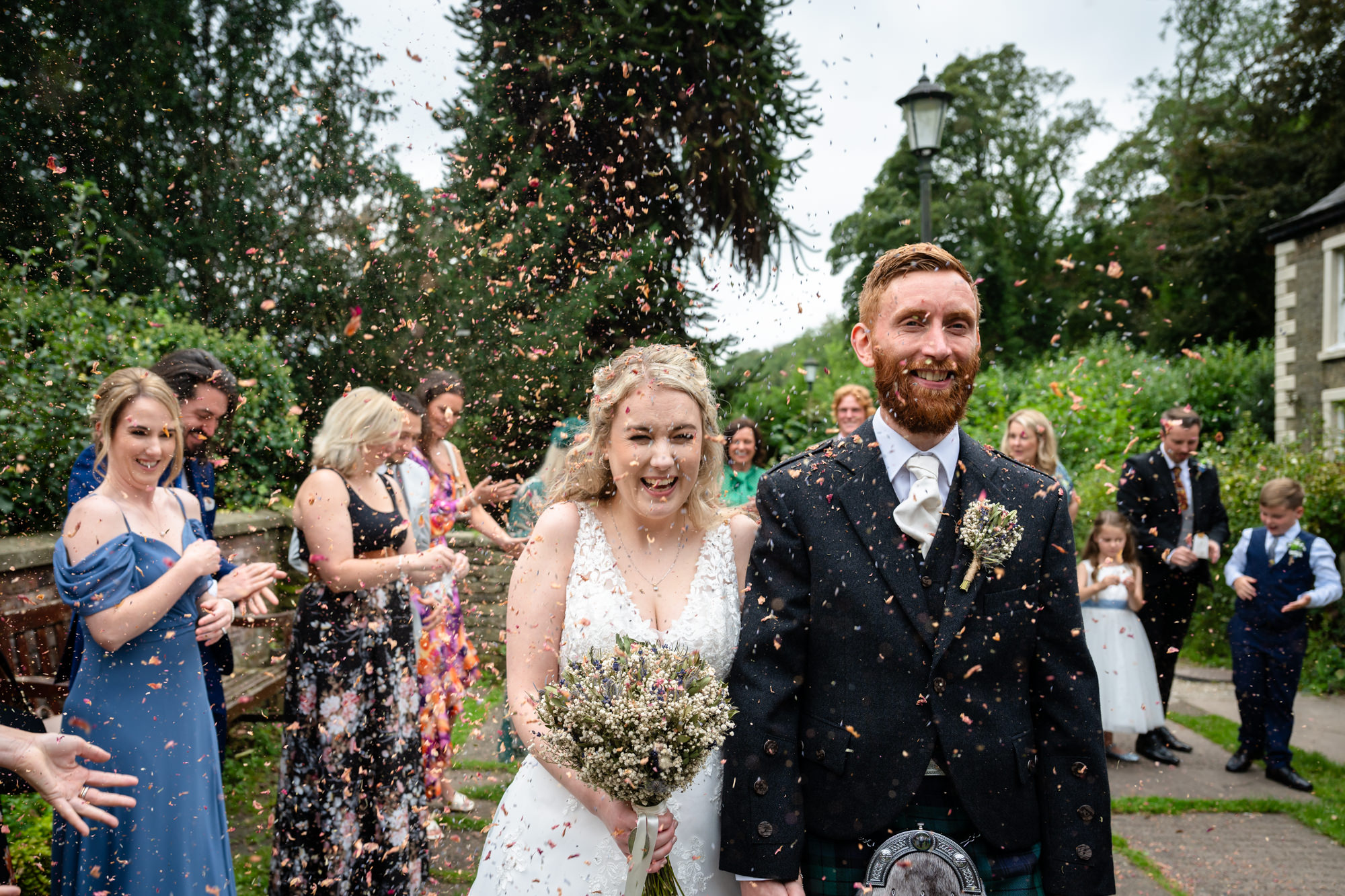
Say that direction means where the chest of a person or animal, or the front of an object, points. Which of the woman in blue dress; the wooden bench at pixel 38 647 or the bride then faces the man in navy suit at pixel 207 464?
the wooden bench

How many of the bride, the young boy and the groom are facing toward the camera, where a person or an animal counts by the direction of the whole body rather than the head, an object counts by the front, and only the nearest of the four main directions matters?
3

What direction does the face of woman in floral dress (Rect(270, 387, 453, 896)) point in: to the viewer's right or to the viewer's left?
to the viewer's right

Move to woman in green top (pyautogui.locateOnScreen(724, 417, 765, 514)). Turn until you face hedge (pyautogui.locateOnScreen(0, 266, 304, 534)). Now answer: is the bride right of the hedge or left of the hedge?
left

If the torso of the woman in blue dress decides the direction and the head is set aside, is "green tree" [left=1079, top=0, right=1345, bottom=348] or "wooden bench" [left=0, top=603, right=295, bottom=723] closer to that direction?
the green tree

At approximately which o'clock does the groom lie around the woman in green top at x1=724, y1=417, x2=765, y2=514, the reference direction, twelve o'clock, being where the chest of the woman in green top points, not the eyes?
The groom is roughly at 12 o'clock from the woman in green top.

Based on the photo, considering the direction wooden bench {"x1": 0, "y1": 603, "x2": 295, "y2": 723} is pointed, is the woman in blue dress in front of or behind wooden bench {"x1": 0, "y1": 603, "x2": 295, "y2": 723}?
in front

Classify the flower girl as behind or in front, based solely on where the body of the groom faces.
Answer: behind

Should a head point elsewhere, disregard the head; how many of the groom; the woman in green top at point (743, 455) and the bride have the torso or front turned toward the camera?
3

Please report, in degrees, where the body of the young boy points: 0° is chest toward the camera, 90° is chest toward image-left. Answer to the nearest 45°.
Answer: approximately 0°

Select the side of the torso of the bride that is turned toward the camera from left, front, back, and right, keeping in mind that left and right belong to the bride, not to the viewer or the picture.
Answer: front

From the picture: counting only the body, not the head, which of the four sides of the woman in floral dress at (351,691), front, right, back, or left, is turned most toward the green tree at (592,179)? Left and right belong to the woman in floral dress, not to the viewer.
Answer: left

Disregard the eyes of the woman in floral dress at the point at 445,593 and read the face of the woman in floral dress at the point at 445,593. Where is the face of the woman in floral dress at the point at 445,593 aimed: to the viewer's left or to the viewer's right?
to the viewer's right
